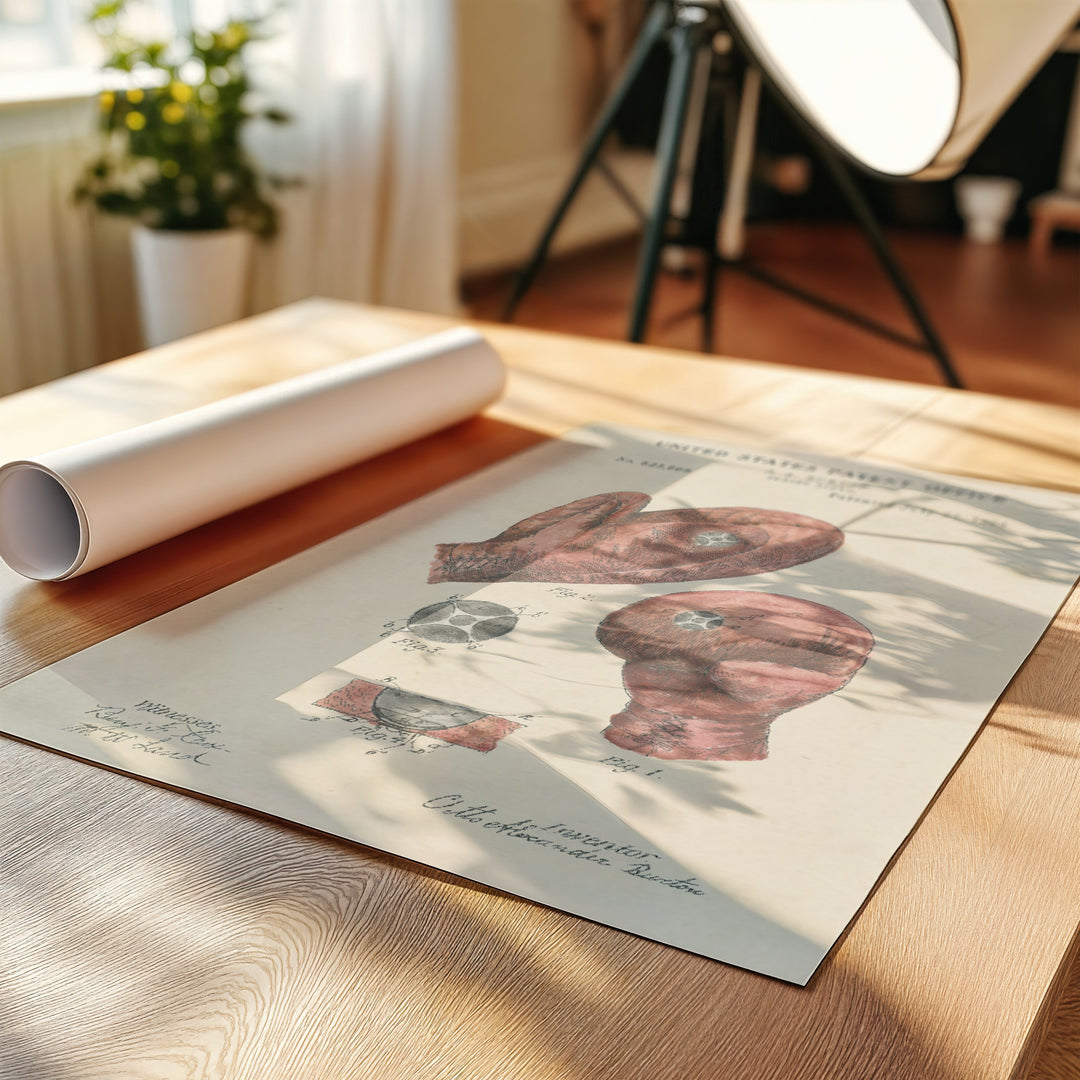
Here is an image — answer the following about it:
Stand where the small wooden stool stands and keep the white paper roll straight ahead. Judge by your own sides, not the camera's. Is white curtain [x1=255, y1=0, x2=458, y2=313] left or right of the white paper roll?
right

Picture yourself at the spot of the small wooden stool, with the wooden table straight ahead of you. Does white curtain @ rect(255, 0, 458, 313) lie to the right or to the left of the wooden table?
right

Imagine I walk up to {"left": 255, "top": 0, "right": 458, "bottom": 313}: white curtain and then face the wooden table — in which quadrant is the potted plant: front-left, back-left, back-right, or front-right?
front-right

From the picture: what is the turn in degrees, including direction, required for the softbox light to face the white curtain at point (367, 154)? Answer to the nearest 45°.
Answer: approximately 90° to its right

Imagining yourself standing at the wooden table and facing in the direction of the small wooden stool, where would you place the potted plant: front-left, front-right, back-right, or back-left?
front-left

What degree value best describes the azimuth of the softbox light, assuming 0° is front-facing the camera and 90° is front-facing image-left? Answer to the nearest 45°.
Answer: approximately 45°

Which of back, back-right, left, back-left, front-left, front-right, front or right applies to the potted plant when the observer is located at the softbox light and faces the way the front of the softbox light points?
right

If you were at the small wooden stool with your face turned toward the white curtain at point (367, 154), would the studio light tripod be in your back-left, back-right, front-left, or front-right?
front-left
